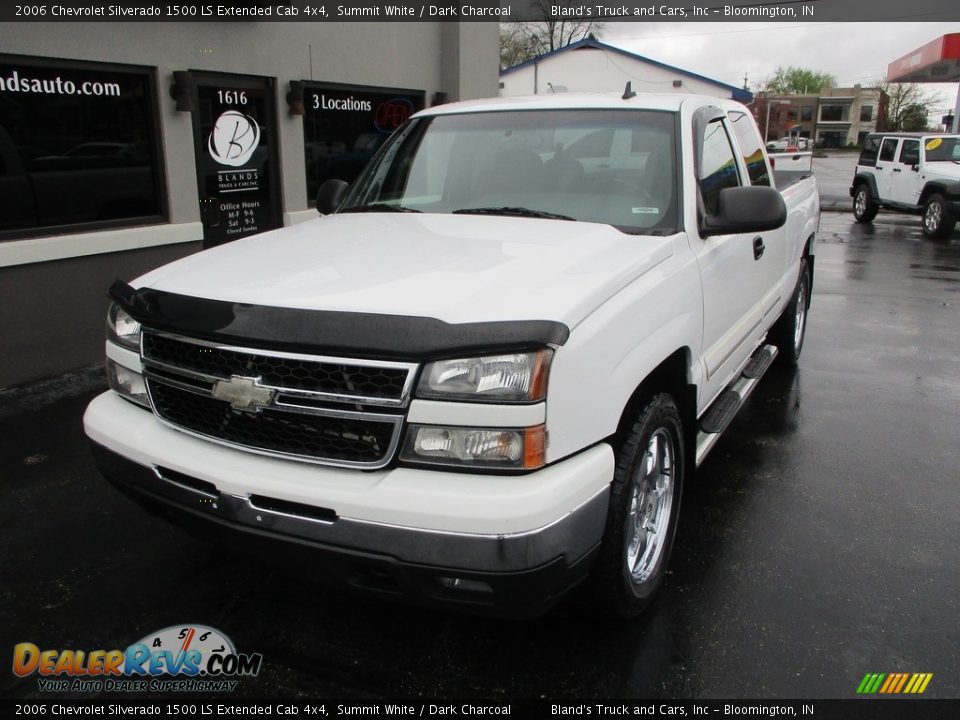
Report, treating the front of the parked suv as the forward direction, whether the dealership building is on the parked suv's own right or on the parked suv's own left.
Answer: on the parked suv's own right

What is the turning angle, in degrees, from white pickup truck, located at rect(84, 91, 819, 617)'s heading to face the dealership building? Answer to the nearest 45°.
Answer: approximately 90° to its right

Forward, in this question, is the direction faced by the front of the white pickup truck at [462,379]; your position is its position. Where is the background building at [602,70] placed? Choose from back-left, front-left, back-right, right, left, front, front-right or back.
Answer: back-right

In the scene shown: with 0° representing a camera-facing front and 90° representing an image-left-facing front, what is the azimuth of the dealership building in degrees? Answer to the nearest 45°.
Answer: approximately 315°

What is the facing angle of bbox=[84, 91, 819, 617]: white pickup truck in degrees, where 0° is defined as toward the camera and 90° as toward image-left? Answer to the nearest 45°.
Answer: approximately 45°

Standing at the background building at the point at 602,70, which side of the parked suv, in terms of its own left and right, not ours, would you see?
back

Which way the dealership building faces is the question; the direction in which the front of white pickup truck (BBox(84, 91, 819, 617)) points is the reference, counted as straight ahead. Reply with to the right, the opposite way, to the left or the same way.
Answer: to the left
